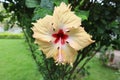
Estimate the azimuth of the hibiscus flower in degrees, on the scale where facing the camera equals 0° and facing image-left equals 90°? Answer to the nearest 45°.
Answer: approximately 0°
